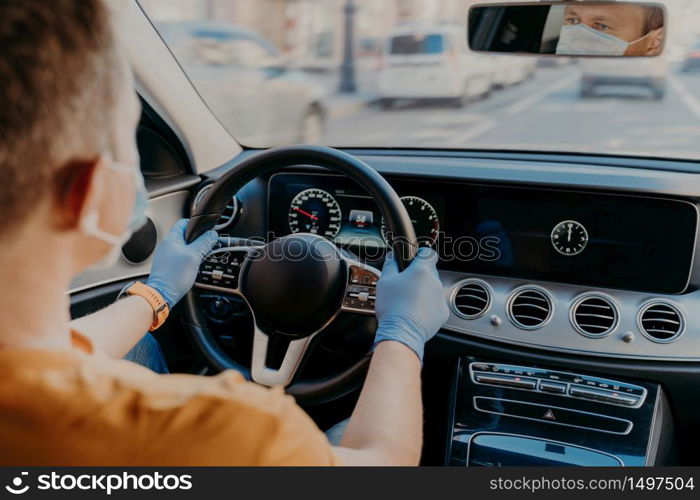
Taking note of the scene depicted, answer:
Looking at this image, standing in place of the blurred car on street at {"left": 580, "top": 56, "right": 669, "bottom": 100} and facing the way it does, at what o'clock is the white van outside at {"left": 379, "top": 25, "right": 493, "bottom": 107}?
The white van outside is roughly at 9 o'clock from the blurred car on street.

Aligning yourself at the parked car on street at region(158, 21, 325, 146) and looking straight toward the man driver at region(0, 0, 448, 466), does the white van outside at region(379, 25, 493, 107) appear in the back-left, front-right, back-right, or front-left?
back-left

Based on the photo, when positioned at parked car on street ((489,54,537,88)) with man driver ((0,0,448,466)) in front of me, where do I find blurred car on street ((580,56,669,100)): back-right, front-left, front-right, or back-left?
front-left

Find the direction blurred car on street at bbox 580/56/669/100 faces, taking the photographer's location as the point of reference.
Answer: facing away from the viewer

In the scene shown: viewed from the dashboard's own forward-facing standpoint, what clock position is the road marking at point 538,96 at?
The road marking is roughly at 6 o'clock from the dashboard.

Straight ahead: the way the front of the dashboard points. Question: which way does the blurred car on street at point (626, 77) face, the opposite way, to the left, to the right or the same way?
the opposite way

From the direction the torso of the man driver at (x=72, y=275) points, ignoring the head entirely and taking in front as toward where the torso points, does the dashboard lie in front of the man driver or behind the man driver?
in front

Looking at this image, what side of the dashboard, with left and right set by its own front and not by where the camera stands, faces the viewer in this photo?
front

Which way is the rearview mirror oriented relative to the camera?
toward the camera

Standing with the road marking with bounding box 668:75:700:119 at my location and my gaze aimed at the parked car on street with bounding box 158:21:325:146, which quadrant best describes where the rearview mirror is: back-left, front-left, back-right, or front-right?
front-left

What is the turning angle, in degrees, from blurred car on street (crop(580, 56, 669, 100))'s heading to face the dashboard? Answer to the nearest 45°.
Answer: approximately 180°

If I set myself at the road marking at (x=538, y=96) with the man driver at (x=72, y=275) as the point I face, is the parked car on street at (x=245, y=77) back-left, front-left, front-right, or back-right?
front-right

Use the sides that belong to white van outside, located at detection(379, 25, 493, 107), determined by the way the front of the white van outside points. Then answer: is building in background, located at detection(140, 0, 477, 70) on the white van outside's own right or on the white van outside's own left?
on the white van outside's own left

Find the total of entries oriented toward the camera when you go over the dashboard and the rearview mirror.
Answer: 2

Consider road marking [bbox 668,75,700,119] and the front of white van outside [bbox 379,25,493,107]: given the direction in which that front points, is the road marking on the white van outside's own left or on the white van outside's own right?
on the white van outside's own right

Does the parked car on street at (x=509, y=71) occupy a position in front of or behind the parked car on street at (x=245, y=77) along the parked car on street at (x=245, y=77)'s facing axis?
in front
